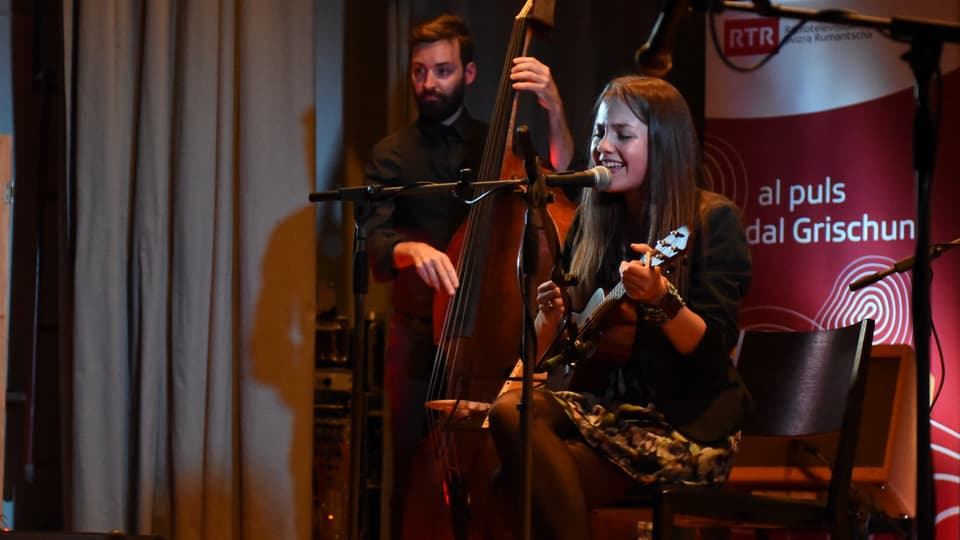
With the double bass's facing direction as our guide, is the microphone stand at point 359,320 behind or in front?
in front

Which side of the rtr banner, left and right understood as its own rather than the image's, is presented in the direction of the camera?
front

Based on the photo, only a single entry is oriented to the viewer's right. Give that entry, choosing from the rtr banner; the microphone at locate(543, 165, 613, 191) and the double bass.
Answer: the microphone

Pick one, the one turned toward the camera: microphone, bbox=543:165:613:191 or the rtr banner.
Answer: the rtr banner

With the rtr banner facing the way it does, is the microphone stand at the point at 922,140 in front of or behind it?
in front

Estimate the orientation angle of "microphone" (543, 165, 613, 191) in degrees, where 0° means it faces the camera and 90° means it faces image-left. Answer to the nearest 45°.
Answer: approximately 270°

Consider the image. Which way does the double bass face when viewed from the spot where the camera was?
facing the viewer and to the left of the viewer

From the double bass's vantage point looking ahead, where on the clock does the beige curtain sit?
The beige curtain is roughly at 2 o'clock from the double bass.

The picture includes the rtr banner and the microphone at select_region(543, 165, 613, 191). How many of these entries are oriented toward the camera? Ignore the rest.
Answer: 1

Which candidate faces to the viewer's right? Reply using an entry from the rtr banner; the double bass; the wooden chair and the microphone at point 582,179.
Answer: the microphone

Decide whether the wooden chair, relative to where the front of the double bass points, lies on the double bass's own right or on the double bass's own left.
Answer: on the double bass's own left
